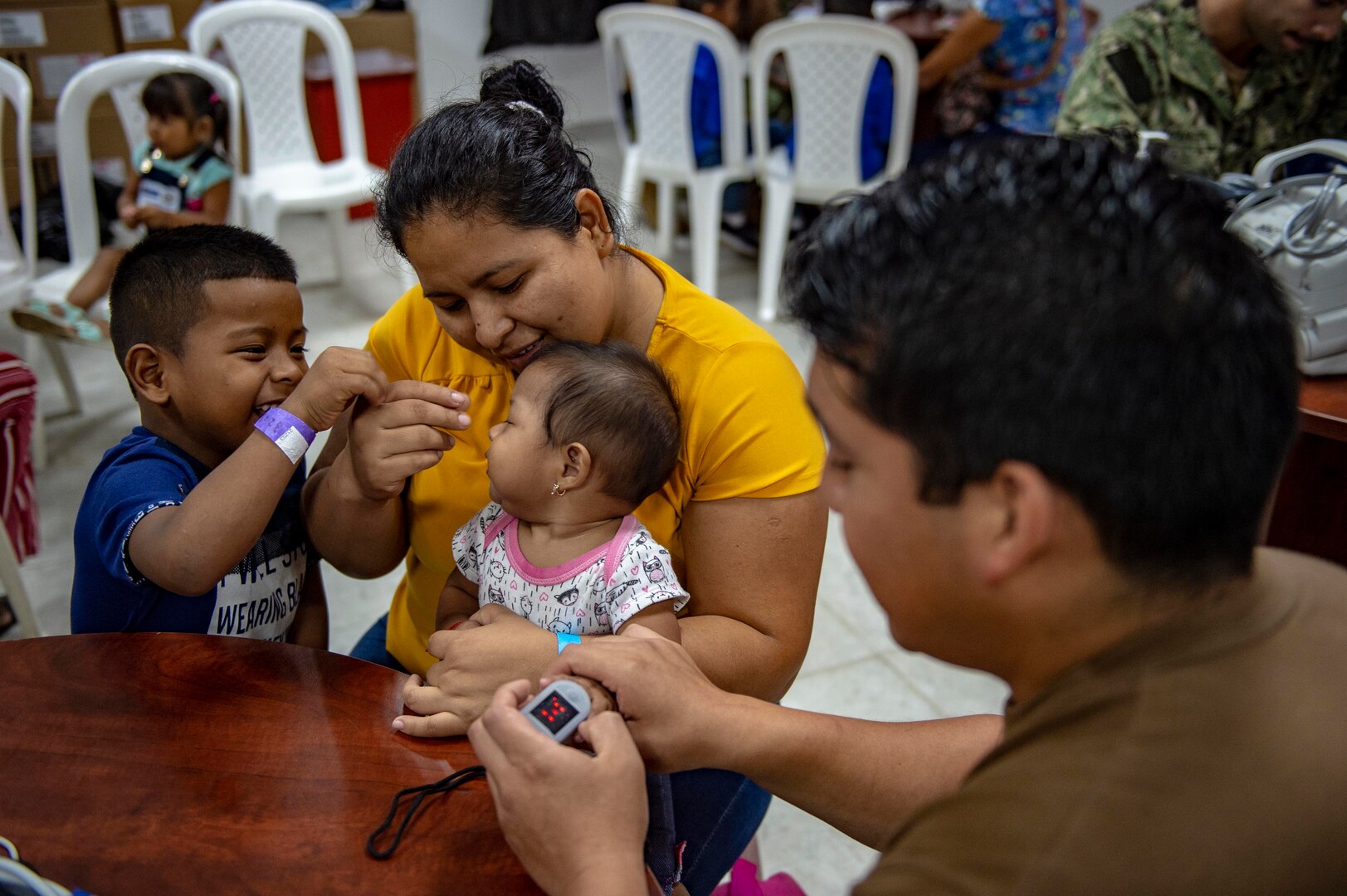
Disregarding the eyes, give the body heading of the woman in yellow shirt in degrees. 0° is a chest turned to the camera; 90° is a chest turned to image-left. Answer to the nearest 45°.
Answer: approximately 45°

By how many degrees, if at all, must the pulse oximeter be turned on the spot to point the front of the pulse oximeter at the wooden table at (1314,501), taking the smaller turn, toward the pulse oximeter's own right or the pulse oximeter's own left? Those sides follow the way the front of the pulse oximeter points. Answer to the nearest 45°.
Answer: approximately 135° to the pulse oximeter's own left

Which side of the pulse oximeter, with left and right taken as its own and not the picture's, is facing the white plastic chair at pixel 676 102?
back

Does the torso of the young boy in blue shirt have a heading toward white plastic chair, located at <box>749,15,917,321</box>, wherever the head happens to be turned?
no

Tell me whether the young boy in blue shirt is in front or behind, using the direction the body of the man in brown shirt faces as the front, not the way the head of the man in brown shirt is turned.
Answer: in front

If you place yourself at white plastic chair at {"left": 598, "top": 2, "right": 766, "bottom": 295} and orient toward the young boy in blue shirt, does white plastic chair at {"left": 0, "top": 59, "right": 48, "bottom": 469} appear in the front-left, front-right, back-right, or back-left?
front-right

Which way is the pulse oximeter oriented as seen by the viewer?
toward the camera

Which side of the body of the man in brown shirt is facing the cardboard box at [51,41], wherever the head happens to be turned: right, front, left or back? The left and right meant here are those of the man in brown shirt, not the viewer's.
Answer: front

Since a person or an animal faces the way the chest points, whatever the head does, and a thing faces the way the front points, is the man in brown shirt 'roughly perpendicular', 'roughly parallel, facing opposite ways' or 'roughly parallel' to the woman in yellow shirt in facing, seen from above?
roughly perpendicular

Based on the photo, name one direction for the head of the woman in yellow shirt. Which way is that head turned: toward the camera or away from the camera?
toward the camera

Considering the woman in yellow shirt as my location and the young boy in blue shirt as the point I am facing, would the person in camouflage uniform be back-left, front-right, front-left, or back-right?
back-right

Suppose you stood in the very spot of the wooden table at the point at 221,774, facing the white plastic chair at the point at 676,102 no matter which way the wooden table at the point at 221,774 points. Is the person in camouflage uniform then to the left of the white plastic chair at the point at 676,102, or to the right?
right

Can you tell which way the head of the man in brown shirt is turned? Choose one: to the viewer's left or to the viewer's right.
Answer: to the viewer's left

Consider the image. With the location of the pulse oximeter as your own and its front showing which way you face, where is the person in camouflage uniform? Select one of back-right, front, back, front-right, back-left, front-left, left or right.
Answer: back-left
